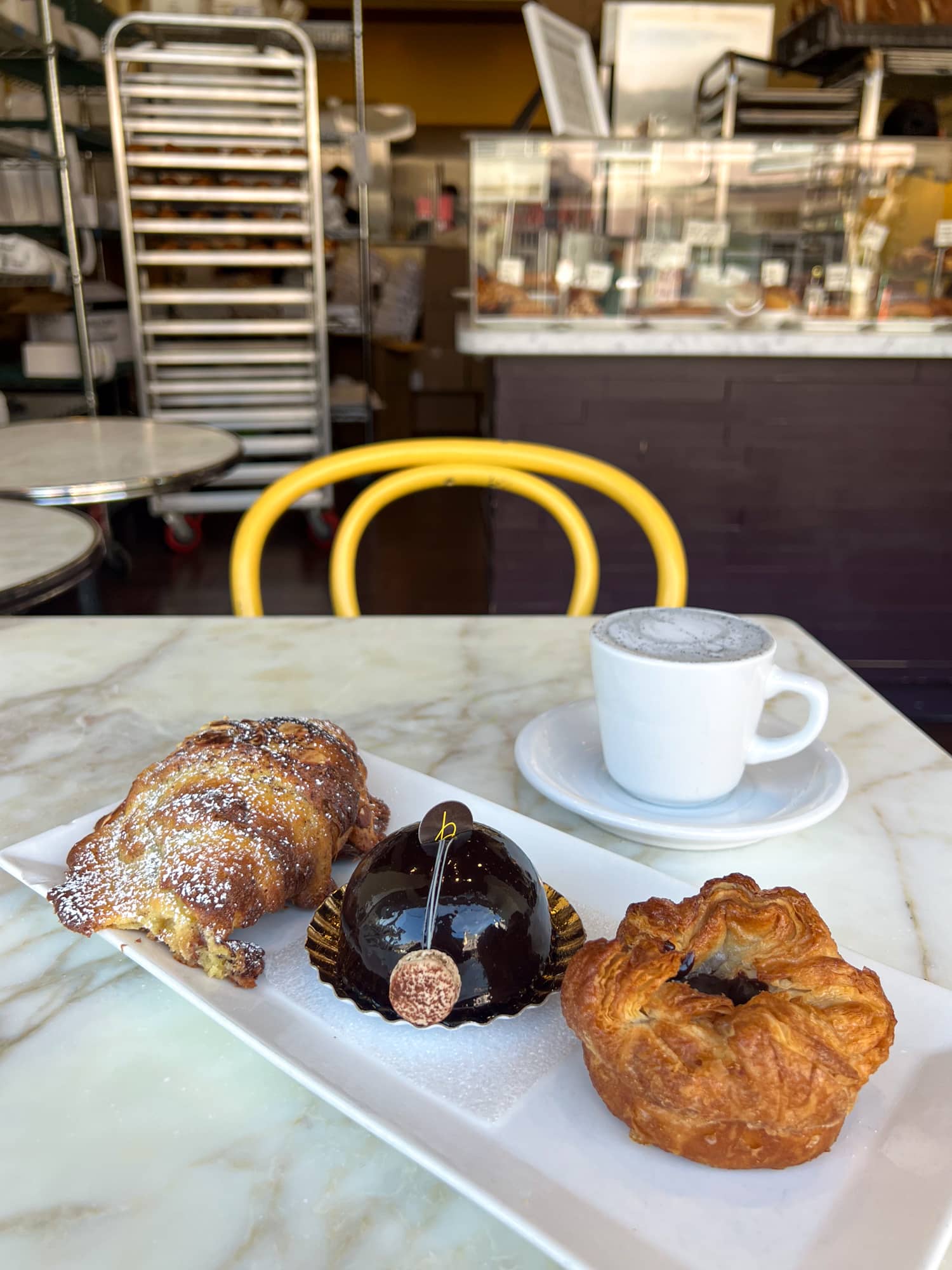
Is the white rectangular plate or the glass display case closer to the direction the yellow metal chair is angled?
the white rectangular plate

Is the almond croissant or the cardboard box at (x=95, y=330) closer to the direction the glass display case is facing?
the almond croissant

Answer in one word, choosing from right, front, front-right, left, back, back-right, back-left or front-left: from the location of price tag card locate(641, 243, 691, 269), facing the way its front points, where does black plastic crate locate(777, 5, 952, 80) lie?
back-left

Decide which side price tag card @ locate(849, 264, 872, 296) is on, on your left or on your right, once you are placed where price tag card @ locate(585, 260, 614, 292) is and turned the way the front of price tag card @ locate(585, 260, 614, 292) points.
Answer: on your left

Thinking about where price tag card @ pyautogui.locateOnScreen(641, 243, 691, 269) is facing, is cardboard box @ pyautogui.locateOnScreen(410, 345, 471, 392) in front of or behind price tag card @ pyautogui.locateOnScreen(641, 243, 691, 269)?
behind

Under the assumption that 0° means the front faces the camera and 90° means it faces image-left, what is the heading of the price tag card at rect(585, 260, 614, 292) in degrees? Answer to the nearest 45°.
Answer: approximately 0°

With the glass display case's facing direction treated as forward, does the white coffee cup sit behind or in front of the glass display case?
in front

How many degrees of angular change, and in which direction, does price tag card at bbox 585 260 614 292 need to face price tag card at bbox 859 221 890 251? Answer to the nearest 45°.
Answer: approximately 90° to its left

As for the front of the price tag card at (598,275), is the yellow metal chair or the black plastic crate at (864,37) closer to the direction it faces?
the yellow metal chair

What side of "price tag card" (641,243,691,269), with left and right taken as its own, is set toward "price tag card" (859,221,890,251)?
left

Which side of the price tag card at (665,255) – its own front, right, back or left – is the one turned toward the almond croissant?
front

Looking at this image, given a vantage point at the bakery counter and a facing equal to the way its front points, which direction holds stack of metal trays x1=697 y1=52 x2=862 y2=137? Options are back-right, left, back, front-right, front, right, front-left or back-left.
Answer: back
